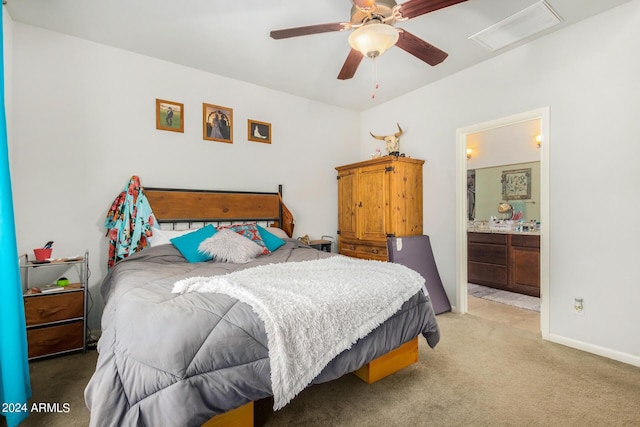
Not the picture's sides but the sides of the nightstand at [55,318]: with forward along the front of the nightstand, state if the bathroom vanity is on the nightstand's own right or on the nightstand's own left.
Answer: on the nightstand's own left

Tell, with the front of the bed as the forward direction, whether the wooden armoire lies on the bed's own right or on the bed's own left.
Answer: on the bed's own left

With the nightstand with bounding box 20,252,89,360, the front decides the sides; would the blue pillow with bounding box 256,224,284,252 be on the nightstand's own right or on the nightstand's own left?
on the nightstand's own left

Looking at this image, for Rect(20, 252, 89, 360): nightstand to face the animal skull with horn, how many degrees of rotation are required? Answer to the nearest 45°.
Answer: approximately 90° to its left

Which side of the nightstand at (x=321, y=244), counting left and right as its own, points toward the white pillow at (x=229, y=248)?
right

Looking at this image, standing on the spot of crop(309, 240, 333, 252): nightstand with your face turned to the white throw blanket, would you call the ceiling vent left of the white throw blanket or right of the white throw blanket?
left

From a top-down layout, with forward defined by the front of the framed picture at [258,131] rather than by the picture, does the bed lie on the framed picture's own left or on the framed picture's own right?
on the framed picture's own right

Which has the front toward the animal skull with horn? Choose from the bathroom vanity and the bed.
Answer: the bathroom vanity

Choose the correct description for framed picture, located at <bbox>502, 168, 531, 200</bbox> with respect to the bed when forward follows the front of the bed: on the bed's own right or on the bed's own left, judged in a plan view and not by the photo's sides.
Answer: on the bed's own left
